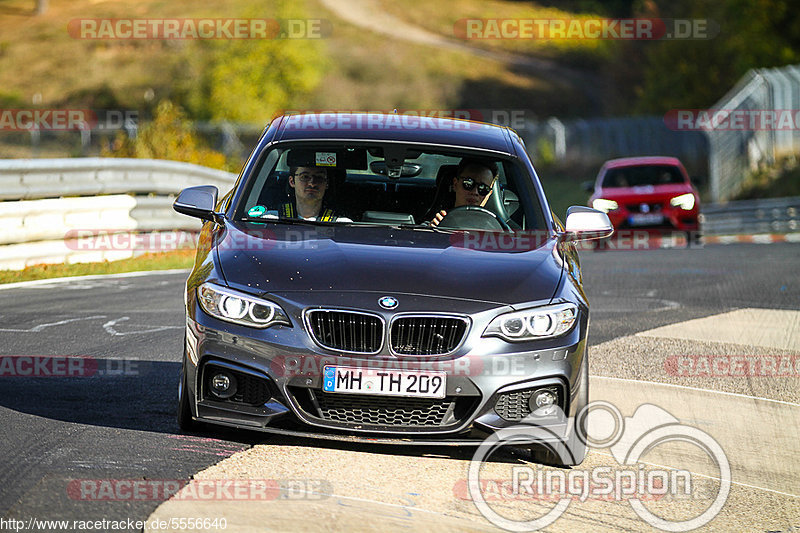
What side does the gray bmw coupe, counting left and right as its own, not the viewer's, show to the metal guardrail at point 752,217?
back

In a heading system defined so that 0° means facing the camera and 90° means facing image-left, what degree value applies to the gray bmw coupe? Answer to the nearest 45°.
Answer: approximately 0°

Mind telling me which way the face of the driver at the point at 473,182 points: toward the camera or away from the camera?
toward the camera

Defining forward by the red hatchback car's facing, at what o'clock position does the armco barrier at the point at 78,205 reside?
The armco barrier is roughly at 1 o'clock from the red hatchback car.

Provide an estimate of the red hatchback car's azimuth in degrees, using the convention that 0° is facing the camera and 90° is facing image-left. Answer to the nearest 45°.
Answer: approximately 0°

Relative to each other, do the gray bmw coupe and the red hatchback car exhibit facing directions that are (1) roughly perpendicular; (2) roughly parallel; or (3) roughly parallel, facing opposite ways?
roughly parallel

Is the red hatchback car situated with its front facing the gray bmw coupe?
yes

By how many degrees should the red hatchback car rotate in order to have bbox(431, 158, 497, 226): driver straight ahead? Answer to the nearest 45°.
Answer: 0° — it already faces them

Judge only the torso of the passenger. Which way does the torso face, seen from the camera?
toward the camera

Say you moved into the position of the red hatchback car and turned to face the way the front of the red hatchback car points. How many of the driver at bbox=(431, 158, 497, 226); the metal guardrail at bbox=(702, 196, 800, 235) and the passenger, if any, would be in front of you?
2

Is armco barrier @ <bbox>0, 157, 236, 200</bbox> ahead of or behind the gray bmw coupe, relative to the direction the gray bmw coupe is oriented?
behind
